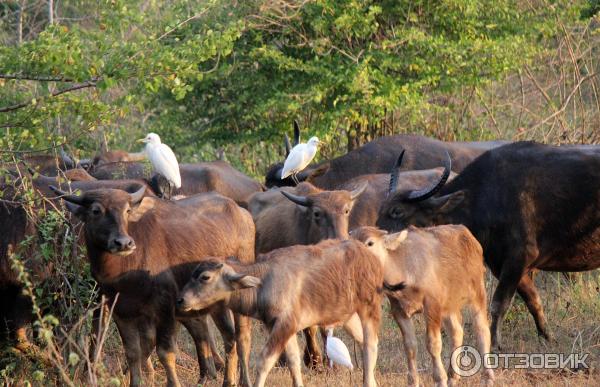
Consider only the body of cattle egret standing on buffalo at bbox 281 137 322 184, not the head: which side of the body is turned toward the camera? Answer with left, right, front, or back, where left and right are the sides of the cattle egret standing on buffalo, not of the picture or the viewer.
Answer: right

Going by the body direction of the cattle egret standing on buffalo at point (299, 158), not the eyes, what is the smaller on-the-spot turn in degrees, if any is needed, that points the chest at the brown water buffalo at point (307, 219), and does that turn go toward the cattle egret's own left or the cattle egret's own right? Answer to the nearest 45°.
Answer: approximately 90° to the cattle egret's own right

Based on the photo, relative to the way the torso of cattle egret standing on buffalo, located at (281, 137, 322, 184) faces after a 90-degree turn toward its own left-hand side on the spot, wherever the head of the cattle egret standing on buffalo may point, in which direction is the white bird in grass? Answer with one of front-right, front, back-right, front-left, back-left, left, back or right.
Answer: back

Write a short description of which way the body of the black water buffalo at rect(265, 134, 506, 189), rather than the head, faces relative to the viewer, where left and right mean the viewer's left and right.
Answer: facing to the left of the viewer

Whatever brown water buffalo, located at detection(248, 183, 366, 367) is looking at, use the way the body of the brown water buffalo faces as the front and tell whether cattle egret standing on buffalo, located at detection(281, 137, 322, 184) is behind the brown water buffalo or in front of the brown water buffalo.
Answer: behind

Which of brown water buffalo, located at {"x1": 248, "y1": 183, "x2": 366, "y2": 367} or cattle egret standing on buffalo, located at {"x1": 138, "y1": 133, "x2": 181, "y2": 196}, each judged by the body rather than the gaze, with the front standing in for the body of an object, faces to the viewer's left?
the cattle egret standing on buffalo

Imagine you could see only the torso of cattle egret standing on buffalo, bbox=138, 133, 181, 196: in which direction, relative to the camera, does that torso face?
to the viewer's left

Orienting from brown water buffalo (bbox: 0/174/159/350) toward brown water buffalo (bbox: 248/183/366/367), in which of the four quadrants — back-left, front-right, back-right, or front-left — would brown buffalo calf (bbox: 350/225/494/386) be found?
front-right

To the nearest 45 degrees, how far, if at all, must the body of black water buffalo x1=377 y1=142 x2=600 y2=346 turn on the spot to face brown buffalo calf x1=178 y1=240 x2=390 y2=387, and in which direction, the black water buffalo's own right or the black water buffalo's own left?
approximately 45° to the black water buffalo's own left

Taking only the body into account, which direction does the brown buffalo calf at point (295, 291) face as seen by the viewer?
to the viewer's left
